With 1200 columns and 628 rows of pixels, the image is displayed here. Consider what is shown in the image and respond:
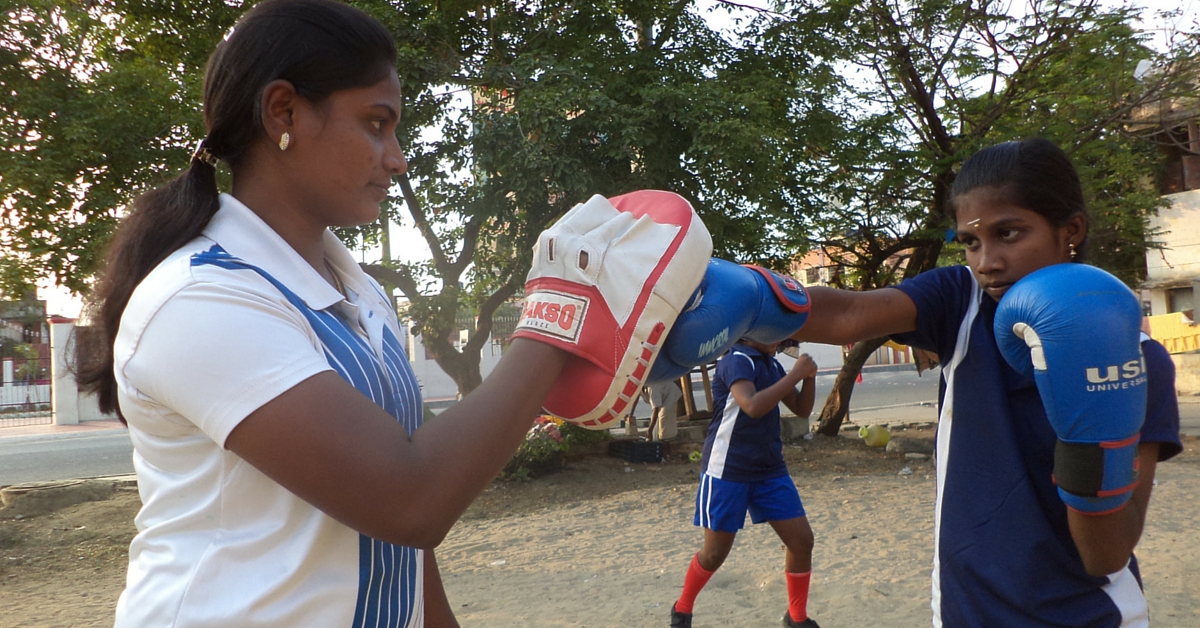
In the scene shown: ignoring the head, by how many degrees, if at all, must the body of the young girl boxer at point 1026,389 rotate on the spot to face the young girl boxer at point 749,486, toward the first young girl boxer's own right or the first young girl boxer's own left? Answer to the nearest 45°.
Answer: approximately 135° to the first young girl boxer's own right

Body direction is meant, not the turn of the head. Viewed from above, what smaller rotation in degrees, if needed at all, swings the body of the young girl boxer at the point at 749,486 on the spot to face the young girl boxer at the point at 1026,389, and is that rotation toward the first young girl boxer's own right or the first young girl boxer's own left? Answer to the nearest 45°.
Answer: approximately 45° to the first young girl boxer's own right

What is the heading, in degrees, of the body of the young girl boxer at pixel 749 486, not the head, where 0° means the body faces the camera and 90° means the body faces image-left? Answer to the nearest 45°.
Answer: approximately 315°

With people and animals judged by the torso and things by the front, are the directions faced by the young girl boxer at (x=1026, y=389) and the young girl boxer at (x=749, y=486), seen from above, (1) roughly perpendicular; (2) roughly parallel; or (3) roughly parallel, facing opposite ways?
roughly perpendicular

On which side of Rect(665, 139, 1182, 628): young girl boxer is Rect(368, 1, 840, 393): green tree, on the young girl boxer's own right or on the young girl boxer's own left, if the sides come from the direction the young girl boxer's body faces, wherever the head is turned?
on the young girl boxer's own right

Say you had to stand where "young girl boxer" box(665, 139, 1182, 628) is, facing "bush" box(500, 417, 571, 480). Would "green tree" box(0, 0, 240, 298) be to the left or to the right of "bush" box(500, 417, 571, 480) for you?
left

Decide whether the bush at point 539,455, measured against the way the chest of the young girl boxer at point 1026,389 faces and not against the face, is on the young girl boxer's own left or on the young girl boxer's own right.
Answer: on the young girl boxer's own right

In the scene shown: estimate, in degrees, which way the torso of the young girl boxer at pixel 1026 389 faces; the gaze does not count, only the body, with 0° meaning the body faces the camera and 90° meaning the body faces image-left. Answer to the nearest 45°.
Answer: approximately 45°

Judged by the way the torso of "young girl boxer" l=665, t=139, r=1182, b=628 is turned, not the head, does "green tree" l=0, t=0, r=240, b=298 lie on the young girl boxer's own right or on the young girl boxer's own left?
on the young girl boxer's own right
